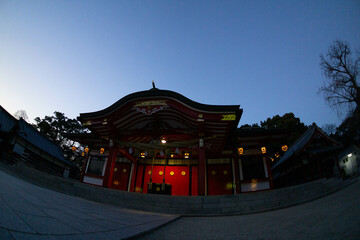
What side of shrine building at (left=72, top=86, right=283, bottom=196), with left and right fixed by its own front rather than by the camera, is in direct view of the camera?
front

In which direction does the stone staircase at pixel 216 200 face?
toward the camera

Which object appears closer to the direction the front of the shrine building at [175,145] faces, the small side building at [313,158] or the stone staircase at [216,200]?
the stone staircase

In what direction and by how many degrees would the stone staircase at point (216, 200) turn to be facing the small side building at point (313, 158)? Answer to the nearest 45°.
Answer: approximately 135° to its left

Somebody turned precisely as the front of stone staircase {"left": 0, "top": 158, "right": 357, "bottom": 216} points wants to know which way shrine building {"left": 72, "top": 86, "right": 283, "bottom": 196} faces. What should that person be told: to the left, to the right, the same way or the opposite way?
the same way

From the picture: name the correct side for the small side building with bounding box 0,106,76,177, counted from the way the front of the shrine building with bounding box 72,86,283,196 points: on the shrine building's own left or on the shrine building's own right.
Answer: on the shrine building's own right

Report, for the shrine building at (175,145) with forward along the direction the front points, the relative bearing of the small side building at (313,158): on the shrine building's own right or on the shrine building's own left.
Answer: on the shrine building's own left

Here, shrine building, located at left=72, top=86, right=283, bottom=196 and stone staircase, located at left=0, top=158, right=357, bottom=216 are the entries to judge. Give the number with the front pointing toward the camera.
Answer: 2

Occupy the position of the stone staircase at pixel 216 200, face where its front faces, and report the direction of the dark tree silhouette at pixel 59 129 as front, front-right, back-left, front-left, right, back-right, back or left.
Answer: back-right

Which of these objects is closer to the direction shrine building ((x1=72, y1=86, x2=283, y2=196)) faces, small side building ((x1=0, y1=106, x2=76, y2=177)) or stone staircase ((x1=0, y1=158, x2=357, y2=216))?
the stone staircase

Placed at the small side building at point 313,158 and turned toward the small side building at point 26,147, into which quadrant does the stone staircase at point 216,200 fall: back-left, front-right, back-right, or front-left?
front-left

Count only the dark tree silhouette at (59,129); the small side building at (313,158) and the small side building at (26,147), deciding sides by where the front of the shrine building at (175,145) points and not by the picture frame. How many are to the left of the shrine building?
1
